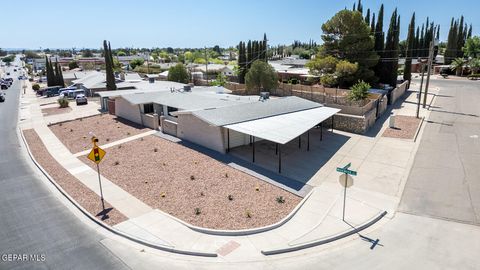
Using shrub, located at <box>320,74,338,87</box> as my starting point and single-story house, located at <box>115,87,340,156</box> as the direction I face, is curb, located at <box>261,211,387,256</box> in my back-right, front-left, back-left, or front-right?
front-left

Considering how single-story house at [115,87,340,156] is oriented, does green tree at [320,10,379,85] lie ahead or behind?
behind

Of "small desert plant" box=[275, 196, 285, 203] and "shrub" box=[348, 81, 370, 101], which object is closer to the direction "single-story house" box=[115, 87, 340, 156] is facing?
the small desert plant

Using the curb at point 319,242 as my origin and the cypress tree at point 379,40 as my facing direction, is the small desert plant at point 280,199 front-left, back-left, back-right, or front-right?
front-left

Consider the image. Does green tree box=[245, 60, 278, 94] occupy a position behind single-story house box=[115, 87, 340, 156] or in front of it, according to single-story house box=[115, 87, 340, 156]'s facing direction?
behind

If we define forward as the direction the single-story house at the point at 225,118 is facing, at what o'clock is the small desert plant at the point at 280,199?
The small desert plant is roughly at 10 o'clock from the single-story house.

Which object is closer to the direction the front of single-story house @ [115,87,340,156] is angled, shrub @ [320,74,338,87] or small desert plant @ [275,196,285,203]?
the small desert plant

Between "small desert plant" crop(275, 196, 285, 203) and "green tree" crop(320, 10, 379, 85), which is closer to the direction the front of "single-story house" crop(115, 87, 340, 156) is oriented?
the small desert plant

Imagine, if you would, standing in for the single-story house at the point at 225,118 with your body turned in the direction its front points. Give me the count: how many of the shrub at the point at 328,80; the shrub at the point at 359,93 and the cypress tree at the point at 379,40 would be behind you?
3

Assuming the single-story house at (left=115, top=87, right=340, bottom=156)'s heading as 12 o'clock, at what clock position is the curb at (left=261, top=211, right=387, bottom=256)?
The curb is roughly at 10 o'clock from the single-story house.

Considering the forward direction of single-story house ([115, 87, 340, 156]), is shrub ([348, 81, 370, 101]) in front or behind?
behind

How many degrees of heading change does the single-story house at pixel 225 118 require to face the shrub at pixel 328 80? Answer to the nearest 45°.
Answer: approximately 180°

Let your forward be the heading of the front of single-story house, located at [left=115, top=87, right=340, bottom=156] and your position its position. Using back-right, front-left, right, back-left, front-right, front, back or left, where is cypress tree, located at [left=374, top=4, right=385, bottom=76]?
back

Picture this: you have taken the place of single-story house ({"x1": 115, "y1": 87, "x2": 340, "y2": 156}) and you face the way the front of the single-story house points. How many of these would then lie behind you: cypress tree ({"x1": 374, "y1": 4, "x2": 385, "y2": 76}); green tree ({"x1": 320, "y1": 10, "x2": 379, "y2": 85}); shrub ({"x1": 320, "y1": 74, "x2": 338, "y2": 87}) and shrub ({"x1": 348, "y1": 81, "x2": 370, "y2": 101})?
4

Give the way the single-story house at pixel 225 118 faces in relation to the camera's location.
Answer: facing the viewer and to the left of the viewer
